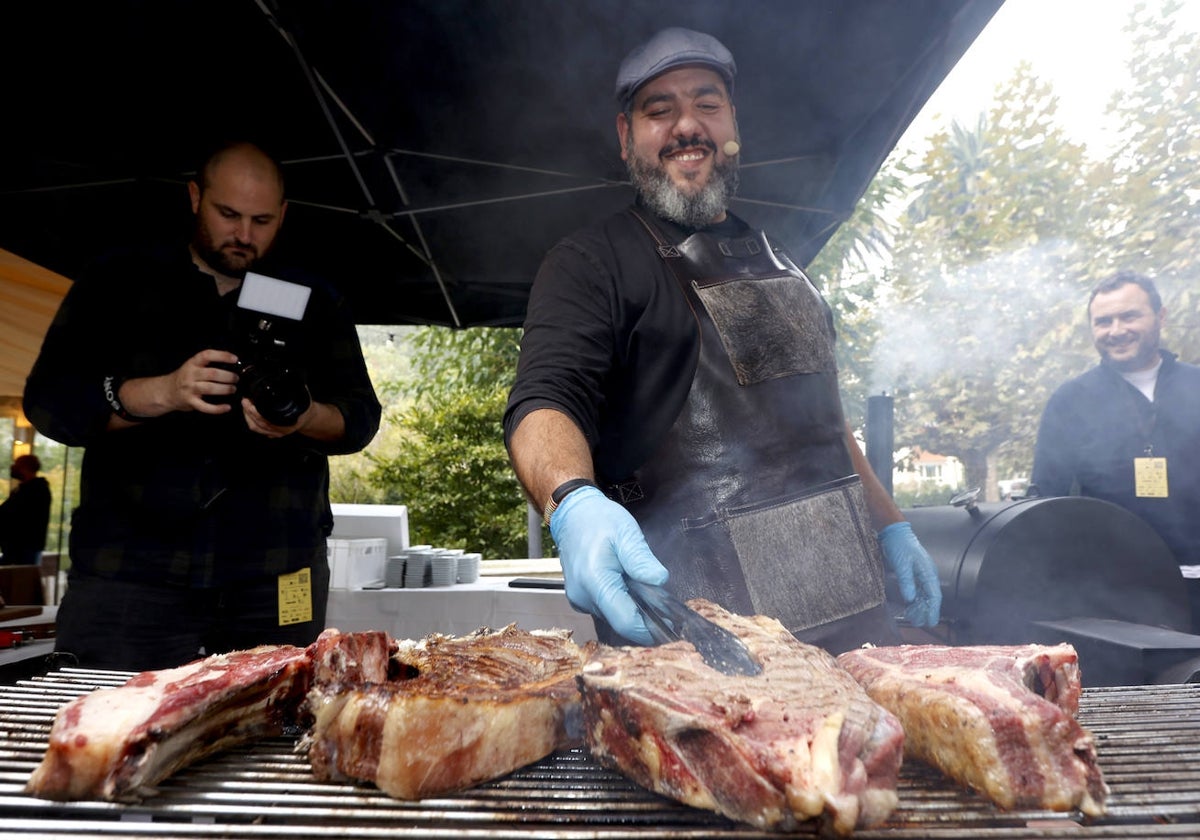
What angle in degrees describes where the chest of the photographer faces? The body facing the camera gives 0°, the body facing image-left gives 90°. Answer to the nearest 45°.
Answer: approximately 0°

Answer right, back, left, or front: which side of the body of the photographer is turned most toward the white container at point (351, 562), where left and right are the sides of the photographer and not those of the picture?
back

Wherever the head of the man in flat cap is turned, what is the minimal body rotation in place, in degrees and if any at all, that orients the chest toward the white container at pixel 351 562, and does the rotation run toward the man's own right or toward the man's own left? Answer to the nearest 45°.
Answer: approximately 180°

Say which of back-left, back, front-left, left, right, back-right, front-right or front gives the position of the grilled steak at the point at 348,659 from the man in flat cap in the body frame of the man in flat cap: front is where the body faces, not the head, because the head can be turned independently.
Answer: right

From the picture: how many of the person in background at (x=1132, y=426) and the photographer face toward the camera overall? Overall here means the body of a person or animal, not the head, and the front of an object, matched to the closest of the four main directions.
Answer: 2

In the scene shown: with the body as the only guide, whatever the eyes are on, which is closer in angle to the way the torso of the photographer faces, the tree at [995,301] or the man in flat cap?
the man in flat cap

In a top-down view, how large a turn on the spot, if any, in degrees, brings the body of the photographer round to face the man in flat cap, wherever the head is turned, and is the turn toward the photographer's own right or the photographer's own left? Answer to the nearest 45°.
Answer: approximately 45° to the photographer's own left

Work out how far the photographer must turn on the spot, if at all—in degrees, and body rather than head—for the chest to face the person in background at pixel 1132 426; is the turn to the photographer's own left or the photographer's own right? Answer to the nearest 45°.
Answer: approximately 90° to the photographer's own left

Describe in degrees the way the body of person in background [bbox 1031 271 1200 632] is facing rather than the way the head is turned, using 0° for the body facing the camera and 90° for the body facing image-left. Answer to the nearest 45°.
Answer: approximately 0°

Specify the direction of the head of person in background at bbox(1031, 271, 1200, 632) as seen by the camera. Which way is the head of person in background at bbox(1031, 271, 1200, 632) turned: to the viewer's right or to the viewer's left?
to the viewer's left
